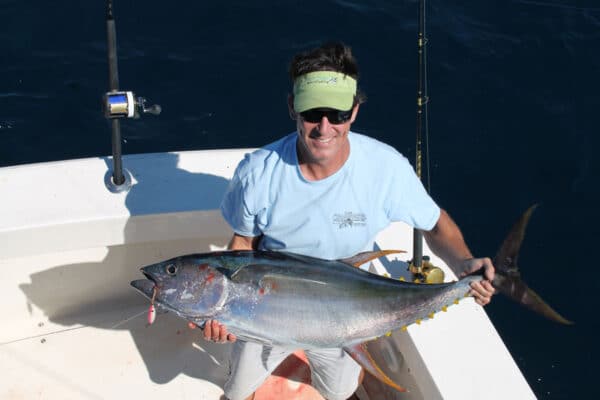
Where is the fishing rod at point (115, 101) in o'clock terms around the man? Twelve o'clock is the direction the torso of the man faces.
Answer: The fishing rod is roughly at 4 o'clock from the man.

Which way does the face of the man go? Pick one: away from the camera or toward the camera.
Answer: toward the camera

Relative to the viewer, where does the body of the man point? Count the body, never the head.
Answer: toward the camera
